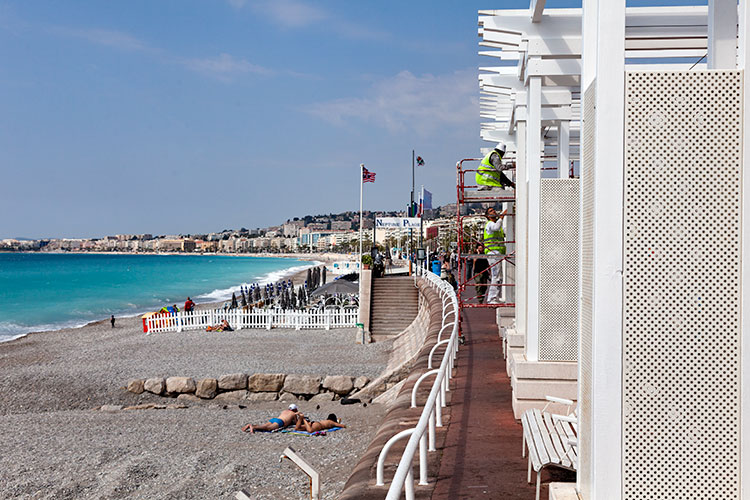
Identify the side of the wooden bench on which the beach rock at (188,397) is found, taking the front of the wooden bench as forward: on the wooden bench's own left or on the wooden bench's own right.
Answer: on the wooden bench's own right

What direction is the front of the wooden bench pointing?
to the viewer's left

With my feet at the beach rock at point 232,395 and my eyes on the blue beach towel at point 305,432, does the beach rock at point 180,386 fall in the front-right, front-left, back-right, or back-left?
back-right

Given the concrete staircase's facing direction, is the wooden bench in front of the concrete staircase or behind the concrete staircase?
in front

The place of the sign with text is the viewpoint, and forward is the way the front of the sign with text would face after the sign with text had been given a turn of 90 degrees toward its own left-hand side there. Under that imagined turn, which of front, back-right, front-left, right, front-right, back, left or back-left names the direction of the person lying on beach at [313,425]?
right

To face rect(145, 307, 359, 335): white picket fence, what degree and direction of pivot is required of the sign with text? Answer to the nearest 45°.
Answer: approximately 90° to its right

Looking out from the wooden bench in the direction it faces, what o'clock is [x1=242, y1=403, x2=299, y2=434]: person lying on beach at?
The person lying on beach is roughly at 2 o'clock from the wooden bench.

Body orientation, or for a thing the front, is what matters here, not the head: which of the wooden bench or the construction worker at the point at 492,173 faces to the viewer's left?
the wooden bench

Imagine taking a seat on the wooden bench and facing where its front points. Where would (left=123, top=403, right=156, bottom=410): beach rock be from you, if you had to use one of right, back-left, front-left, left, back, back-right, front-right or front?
front-right

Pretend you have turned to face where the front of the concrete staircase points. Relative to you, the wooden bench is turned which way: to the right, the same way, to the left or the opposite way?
to the right
